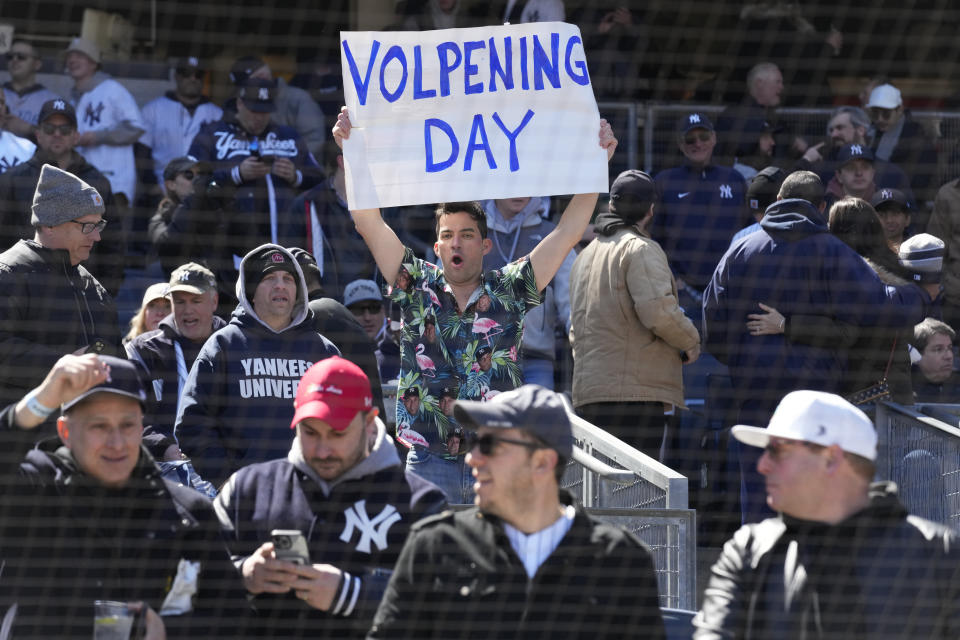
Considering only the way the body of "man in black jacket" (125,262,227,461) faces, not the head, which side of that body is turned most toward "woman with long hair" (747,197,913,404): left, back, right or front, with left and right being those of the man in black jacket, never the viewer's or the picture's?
left

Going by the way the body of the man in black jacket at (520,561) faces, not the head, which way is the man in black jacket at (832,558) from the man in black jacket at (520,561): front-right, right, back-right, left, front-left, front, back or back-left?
left

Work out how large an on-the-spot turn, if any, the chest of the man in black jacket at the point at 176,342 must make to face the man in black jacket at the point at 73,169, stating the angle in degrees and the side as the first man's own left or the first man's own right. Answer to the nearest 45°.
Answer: approximately 180°

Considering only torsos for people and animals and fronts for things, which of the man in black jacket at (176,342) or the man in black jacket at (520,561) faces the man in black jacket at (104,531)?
the man in black jacket at (176,342)

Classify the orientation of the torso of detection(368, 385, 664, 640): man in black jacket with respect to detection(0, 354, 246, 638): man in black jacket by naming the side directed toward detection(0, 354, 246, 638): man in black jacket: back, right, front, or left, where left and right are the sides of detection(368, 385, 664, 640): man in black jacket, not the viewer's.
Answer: right

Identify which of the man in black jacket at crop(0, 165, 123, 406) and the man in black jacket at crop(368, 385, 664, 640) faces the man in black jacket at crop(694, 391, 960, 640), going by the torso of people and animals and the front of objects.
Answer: the man in black jacket at crop(0, 165, 123, 406)

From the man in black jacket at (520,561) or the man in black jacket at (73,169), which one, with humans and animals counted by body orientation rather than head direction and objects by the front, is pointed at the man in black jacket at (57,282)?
the man in black jacket at (73,169)

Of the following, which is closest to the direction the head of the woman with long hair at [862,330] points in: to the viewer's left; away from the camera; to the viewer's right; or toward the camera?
away from the camera

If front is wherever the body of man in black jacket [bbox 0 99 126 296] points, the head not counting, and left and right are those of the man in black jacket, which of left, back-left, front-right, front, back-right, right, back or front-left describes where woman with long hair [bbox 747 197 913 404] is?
front-left

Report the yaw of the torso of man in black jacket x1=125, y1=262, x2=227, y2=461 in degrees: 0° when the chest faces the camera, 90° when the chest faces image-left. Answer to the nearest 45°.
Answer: approximately 0°

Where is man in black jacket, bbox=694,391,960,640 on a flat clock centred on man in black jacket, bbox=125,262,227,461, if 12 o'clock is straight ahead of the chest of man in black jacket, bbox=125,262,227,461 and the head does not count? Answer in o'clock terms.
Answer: man in black jacket, bbox=694,391,960,640 is roughly at 11 o'clock from man in black jacket, bbox=125,262,227,461.

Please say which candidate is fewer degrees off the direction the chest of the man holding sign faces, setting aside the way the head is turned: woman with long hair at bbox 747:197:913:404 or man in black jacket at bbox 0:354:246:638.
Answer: the man in black jacket
